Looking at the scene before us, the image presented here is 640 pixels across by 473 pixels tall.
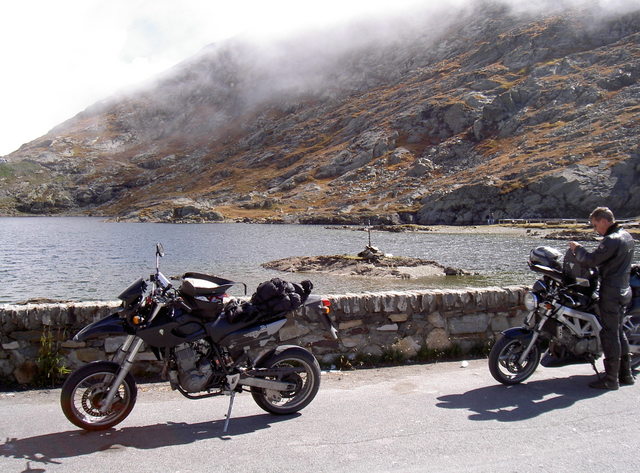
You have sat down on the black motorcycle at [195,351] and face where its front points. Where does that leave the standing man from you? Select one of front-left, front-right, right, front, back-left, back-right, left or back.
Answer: back

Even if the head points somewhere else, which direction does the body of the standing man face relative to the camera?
to the viewer's left

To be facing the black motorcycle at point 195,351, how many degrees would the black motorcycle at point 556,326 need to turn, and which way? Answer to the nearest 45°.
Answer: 0° — it already faces it

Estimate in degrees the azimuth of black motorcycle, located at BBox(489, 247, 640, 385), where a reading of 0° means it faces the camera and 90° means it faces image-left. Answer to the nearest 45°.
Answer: approximately 45°

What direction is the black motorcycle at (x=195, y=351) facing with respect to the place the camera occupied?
facing to the left of the viewer

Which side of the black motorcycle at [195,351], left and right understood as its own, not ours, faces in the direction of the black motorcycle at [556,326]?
back
